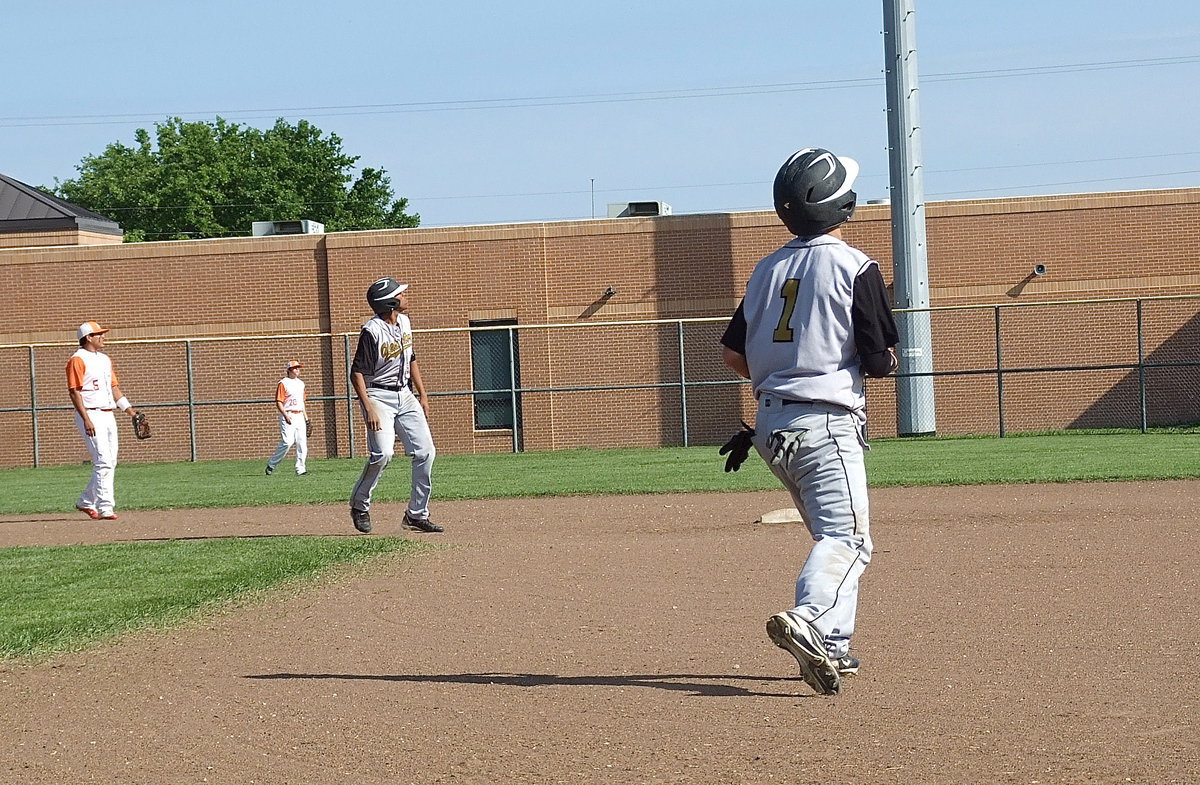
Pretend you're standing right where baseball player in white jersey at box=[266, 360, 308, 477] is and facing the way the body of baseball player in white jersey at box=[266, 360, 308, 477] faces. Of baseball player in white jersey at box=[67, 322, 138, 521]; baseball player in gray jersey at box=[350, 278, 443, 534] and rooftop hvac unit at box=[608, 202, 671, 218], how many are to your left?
1

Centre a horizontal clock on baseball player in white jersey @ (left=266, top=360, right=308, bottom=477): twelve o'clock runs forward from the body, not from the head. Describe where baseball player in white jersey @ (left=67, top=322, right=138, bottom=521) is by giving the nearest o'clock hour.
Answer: baseball player in white jersey @ (left=67, top=322, right=138, bottom=521) is roughly at 2 o'clock from baseball player in white jersey @ (left=266, top=360, right=308, bottom=477).

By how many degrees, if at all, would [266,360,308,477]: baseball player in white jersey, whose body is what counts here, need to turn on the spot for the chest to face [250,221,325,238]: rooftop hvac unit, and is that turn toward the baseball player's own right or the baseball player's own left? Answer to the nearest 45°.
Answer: approximately 135° to the baseball player's own left

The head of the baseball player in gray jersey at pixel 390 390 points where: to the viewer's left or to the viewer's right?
to the viewer's right

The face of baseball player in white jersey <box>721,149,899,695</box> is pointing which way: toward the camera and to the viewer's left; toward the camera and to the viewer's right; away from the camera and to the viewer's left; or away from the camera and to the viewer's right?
away from the camera and to the viewer's right

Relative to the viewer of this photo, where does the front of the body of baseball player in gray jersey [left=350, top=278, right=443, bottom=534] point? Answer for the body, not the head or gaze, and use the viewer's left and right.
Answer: facing the viewer and to the right of the viewer

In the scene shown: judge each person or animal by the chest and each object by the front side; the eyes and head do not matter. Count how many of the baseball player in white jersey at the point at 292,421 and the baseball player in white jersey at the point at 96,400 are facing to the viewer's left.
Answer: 0
